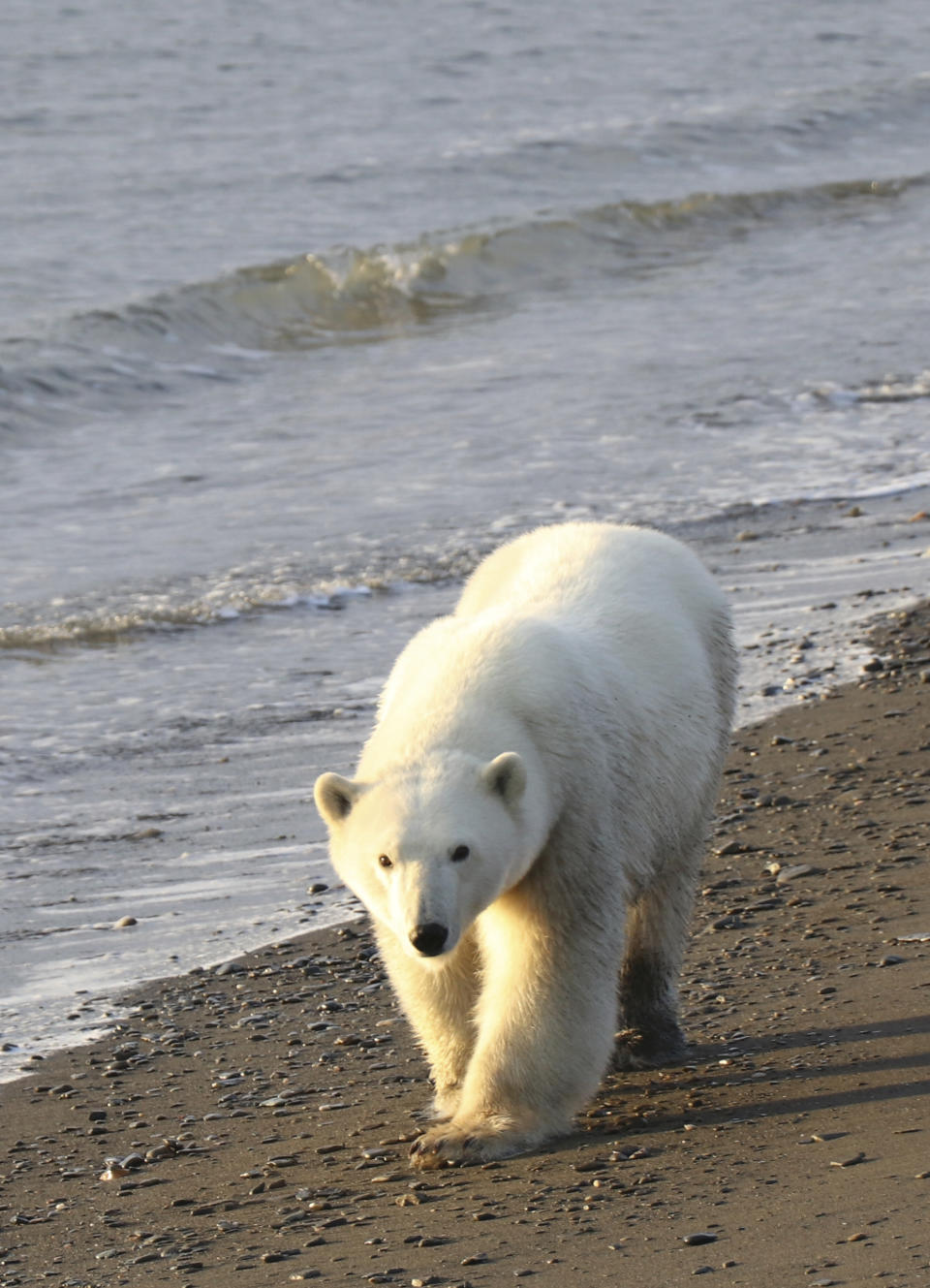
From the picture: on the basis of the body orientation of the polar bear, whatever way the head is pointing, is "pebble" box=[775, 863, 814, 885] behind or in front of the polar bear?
behind

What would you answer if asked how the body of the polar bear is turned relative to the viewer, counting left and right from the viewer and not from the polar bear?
facing the viewer and to the left of the viewer
